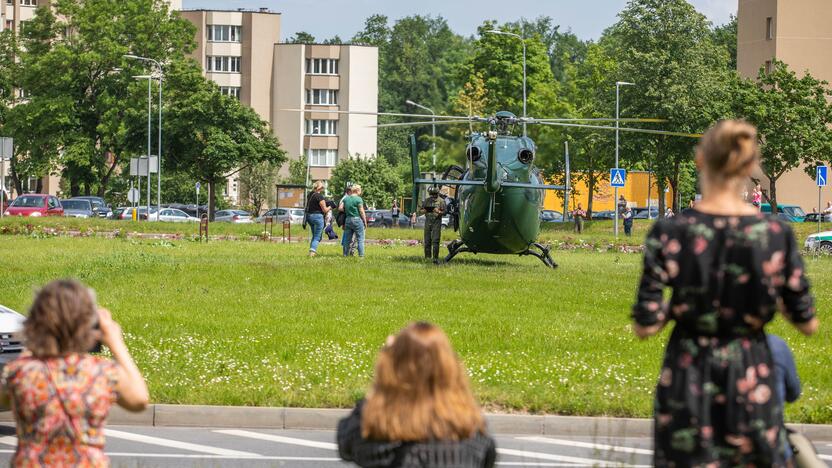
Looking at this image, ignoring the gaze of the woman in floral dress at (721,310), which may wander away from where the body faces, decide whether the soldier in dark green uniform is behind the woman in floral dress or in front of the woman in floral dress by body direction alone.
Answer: in front

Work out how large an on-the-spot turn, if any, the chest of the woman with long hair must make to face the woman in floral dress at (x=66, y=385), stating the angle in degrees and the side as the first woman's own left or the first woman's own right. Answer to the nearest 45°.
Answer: approximately 90° to the first woman's own left

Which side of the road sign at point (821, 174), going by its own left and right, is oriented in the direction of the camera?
front

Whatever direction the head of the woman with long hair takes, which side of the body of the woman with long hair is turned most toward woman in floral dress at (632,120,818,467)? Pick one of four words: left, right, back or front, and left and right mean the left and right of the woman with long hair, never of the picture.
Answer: right

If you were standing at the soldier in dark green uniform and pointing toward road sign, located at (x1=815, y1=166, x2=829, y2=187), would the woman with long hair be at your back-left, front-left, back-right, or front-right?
back-right

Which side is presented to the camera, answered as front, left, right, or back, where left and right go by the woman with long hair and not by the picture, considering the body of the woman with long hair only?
back

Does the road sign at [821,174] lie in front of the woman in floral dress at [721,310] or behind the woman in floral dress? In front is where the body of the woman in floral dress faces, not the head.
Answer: in front

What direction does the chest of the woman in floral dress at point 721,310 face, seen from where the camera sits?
away from the camera

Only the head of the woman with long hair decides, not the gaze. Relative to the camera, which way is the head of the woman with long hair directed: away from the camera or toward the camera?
away from the camera

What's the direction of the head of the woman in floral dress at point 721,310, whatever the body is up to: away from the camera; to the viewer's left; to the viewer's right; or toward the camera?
away from the camera
